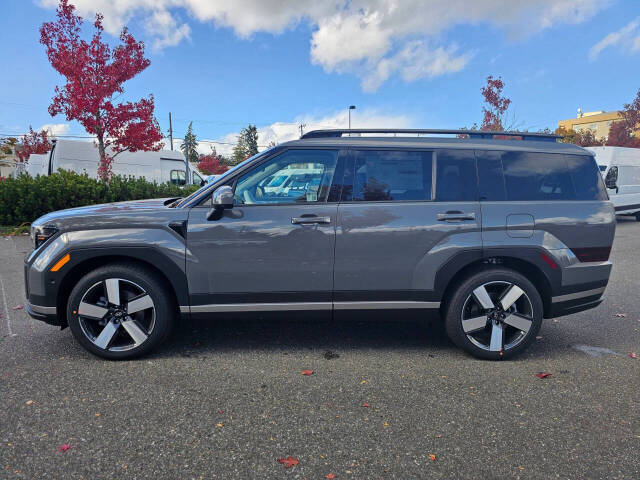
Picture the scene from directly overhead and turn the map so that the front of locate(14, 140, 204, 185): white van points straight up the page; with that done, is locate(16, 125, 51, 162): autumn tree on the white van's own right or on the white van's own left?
on the white van's own left

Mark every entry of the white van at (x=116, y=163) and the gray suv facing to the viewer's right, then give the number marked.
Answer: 1

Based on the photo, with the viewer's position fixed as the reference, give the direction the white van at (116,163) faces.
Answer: facing to the right of the viewer

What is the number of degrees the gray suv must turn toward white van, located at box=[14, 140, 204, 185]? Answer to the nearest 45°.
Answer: approximately 45° to its right

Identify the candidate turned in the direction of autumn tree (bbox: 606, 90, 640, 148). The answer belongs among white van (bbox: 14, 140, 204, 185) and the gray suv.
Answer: the white van

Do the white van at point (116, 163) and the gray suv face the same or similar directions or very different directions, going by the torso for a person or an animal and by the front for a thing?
very different directions

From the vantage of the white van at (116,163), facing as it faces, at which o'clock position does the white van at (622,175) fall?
the white van at (622,175) is roughly at 1 o'clock from the white van at (116,163).

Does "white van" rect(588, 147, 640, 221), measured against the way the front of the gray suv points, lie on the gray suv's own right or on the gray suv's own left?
on the gray suv's own right

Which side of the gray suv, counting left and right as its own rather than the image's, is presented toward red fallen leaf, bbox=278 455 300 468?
left

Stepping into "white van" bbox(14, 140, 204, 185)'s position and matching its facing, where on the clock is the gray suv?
The gray suv is roughly at 3 o'clock from the white van.

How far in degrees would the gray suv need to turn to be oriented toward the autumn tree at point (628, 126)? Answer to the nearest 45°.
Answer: approximately 135° to its right

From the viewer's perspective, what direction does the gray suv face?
to the viewer's left
